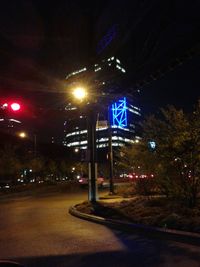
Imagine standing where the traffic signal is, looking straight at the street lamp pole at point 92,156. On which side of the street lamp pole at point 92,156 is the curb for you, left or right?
right

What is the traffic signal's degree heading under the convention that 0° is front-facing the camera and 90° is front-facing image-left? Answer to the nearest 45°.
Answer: approximately 0°

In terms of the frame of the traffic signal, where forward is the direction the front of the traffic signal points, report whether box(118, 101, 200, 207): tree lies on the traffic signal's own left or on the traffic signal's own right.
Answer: on the traffic signal's own left
